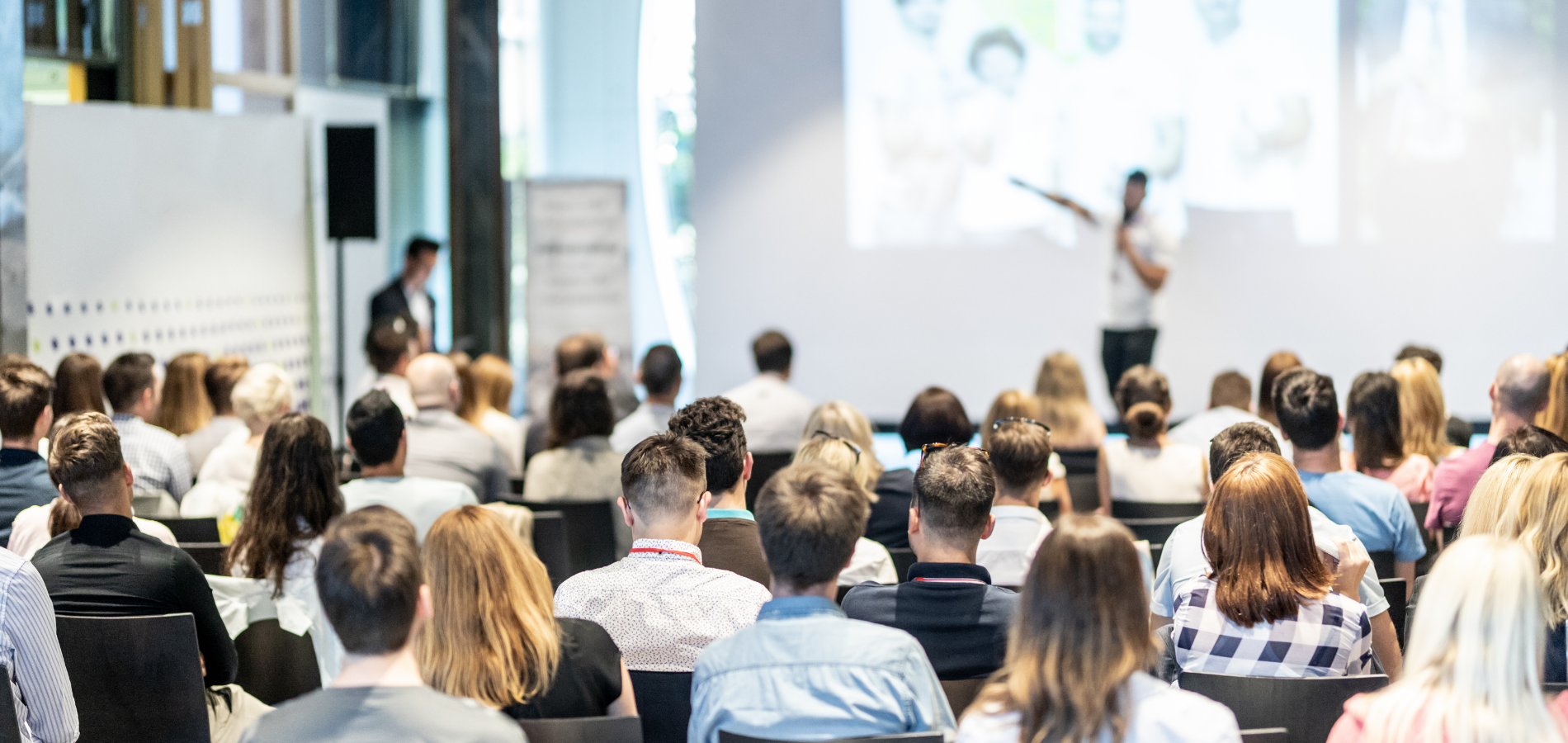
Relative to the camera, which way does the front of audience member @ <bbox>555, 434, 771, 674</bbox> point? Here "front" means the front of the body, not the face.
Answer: away from the camera

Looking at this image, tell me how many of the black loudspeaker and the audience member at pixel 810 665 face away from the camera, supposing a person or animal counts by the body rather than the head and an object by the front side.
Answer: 1

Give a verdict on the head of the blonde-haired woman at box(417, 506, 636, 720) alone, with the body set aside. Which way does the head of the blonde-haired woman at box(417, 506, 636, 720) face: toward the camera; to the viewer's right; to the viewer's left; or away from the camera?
away from the camera

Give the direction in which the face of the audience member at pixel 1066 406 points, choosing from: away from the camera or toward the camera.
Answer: away from the camera

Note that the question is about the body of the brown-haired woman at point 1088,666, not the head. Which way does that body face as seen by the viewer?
away from the camera

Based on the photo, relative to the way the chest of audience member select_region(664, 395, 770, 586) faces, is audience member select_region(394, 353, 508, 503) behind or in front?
in front

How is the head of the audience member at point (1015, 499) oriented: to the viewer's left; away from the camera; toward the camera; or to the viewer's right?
away from the camera

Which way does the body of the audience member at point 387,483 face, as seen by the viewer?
away from the camera

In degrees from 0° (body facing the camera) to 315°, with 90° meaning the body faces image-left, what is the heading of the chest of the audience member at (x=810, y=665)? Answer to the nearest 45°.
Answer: approximately 180°

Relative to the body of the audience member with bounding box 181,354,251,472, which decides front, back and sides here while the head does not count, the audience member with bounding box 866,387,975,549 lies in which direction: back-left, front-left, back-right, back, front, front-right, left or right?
right

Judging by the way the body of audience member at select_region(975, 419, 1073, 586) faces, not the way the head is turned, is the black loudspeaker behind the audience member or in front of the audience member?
in front

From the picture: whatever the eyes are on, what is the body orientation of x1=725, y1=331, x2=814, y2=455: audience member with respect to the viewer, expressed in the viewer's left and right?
facing away from the viewer

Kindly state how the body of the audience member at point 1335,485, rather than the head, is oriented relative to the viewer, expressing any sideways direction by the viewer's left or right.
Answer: facing away from the viewer

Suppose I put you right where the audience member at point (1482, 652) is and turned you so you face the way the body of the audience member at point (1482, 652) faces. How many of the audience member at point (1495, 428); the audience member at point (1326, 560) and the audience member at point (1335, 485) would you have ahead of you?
3

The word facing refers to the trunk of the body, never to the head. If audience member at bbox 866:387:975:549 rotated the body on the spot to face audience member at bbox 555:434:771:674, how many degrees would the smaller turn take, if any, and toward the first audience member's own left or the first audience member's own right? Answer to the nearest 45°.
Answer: approximately 180°
